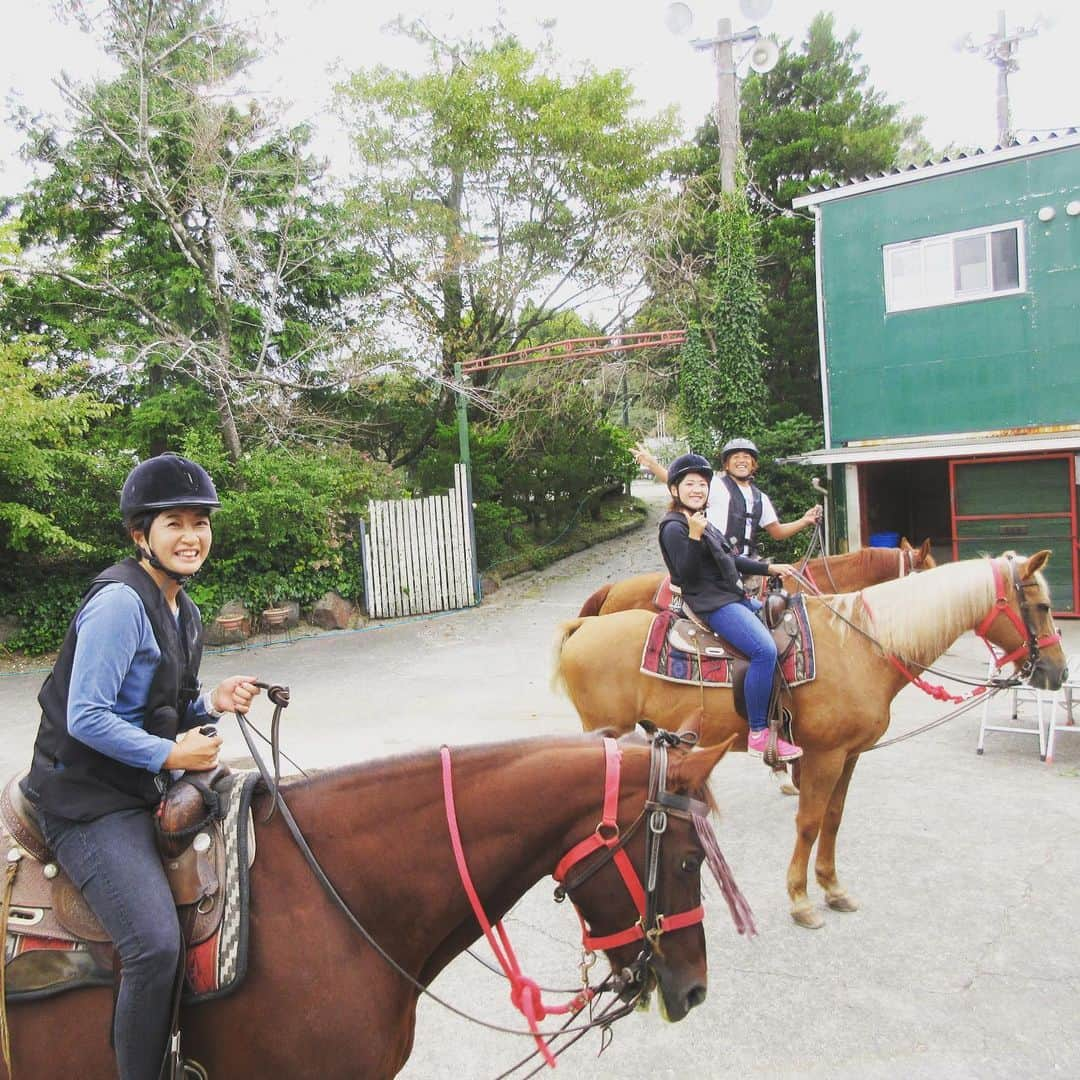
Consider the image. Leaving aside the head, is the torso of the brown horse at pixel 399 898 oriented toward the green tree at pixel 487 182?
no

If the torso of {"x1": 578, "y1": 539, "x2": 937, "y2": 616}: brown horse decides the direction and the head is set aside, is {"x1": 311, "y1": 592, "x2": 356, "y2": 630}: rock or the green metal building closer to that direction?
the green metal building

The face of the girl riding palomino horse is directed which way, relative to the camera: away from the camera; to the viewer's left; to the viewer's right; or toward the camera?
toward the camera

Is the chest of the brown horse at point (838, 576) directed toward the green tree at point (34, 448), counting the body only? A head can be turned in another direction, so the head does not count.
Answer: no

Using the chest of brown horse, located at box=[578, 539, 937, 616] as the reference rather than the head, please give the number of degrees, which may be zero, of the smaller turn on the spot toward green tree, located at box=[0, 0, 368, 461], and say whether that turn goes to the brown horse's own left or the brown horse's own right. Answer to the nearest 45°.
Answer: approximately 135° to the brown horse's own left

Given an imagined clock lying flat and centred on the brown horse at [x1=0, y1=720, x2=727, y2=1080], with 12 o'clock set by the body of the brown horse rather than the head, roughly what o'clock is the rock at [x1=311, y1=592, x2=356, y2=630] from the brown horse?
The rock is roughly at 9 o'clock from the brown horse.

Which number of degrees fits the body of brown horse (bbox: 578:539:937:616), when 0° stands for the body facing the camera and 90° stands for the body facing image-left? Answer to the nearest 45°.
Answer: approximately 270°

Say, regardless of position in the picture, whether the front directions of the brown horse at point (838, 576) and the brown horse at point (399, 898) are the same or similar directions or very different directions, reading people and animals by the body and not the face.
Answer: same or similar directions

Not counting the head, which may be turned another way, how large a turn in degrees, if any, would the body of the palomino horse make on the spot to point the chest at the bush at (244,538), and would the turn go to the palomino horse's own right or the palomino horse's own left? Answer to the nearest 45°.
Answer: approximately 135° to the palomino horse's own left

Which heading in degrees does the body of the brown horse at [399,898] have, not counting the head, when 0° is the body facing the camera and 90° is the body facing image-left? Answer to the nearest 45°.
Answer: approximately 270°

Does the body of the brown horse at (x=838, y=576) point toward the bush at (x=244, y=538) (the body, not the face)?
no

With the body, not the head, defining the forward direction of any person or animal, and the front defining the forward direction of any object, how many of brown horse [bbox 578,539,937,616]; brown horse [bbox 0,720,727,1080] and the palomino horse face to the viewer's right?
3

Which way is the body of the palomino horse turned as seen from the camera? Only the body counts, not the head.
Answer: to the viewer's right
